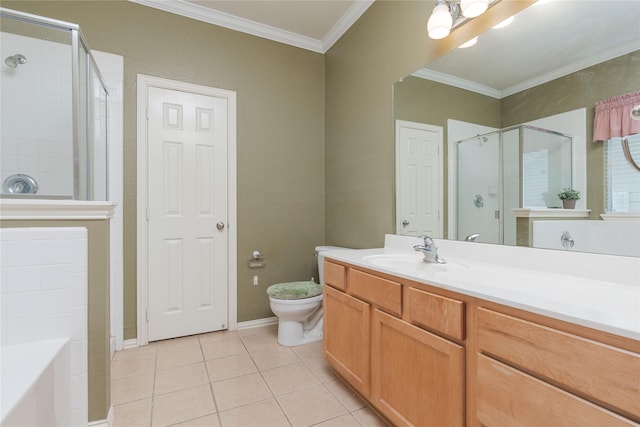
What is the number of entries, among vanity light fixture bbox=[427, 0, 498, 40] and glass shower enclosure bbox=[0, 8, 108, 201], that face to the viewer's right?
1

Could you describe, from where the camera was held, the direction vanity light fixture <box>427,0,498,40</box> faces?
facing the viewer and to the left of the viewer

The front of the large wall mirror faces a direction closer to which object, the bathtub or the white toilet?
the bathtub

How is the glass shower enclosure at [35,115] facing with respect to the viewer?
to the viewer's right

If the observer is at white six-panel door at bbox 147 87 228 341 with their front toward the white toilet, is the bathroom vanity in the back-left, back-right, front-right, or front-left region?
front-right

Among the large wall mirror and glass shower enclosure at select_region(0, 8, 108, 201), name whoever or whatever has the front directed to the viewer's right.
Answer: the glass shower enclosure

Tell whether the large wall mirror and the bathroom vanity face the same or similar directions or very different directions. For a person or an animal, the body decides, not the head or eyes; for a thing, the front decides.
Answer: same or similar directions

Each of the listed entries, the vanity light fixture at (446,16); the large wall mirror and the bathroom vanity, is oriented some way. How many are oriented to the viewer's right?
0

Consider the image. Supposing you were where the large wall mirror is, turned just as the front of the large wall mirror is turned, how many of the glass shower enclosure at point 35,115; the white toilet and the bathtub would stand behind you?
0

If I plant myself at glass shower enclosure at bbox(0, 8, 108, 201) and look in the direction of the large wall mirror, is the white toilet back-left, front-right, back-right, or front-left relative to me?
front-left

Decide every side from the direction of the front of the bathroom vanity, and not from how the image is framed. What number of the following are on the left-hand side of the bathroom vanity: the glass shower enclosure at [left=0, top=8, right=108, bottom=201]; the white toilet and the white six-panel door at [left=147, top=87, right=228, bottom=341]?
0
